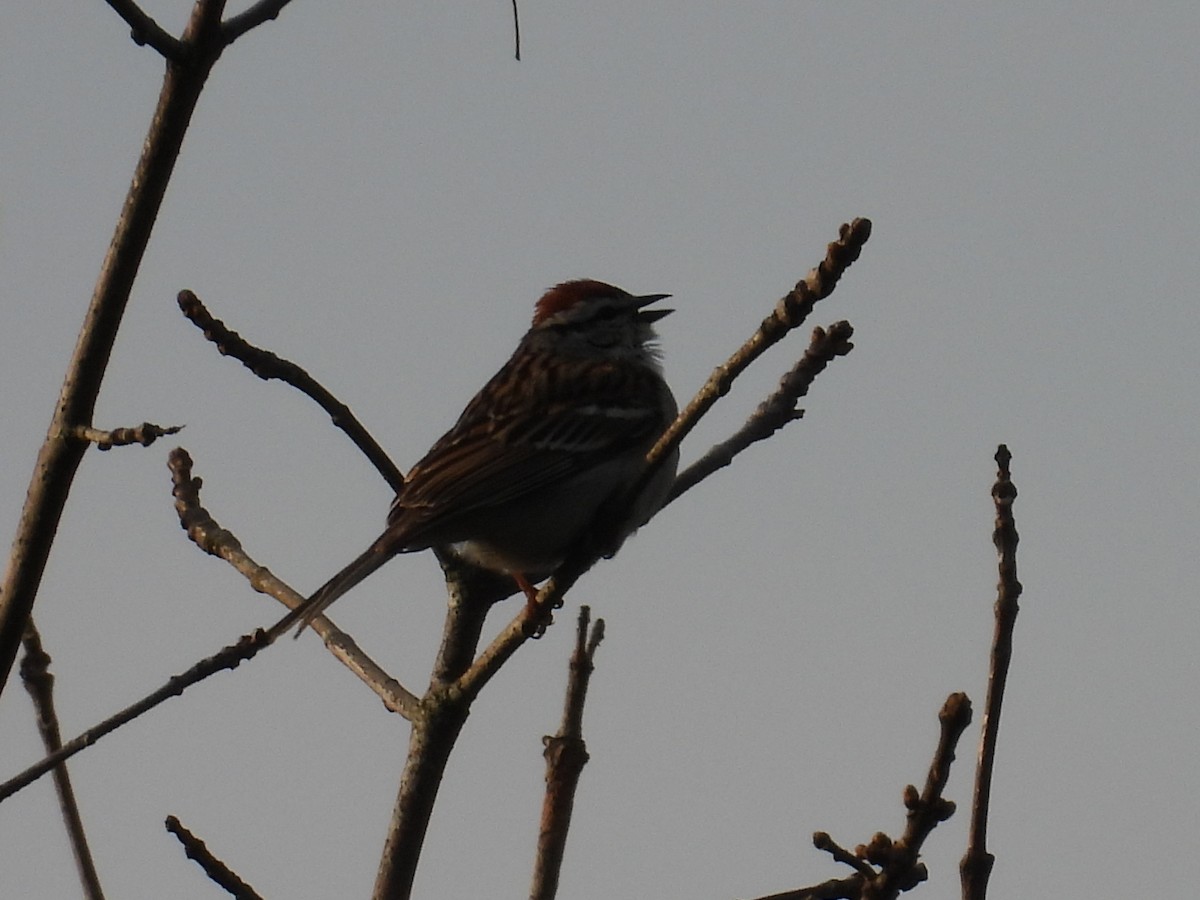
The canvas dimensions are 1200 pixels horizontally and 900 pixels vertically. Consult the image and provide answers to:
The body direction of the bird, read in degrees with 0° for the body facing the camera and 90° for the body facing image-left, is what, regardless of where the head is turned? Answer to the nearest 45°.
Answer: approximately 270°

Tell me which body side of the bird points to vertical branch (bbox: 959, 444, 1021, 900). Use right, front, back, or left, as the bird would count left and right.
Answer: front

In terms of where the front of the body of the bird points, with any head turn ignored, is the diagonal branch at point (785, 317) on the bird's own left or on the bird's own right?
on the bird's own right
